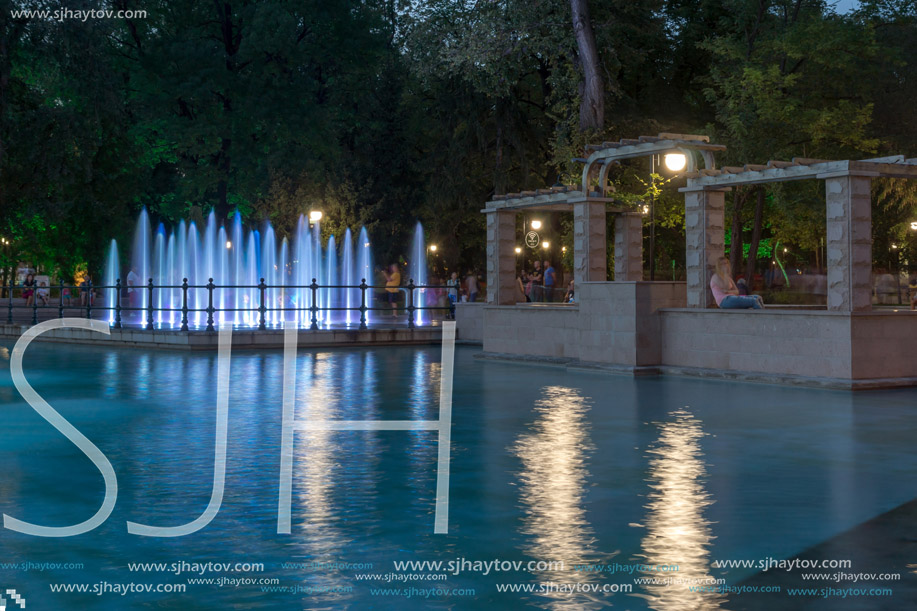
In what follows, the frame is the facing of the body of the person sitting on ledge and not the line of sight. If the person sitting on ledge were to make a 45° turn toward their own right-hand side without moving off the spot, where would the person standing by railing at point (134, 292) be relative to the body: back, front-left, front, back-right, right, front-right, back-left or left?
back

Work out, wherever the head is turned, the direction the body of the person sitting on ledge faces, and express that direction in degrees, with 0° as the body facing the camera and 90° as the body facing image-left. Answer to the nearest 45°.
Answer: approximately 270°

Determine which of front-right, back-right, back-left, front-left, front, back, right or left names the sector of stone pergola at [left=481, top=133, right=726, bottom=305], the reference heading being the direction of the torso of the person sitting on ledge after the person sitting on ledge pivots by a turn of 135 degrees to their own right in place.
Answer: right
